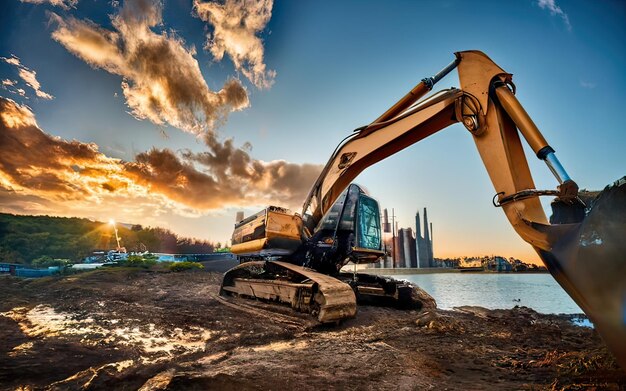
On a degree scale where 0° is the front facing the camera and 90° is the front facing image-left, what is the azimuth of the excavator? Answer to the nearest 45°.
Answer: approximately 315°
